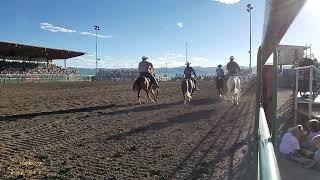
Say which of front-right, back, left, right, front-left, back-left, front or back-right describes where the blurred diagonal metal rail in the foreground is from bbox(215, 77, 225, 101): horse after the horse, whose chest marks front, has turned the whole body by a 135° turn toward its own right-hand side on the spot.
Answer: front-right

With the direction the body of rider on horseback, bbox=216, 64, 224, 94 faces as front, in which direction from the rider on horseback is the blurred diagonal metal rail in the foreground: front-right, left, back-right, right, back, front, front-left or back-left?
back
